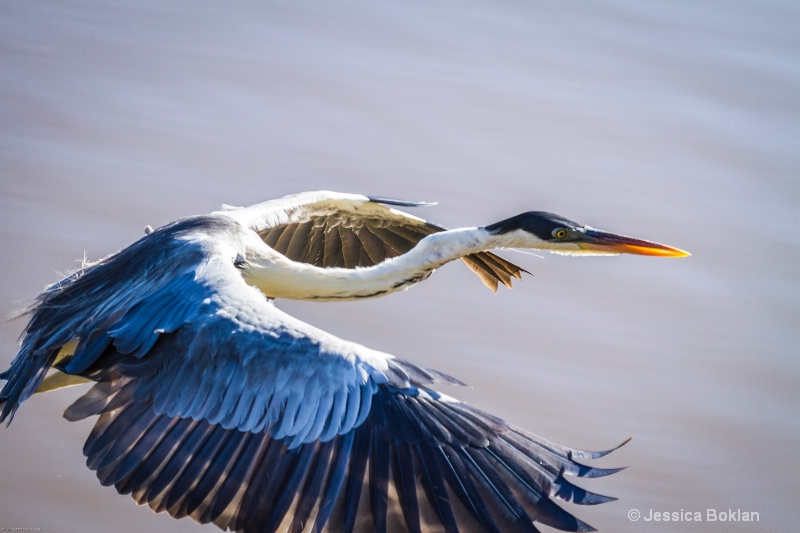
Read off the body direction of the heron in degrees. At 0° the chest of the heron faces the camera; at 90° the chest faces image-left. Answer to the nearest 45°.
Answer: approximately 270°
